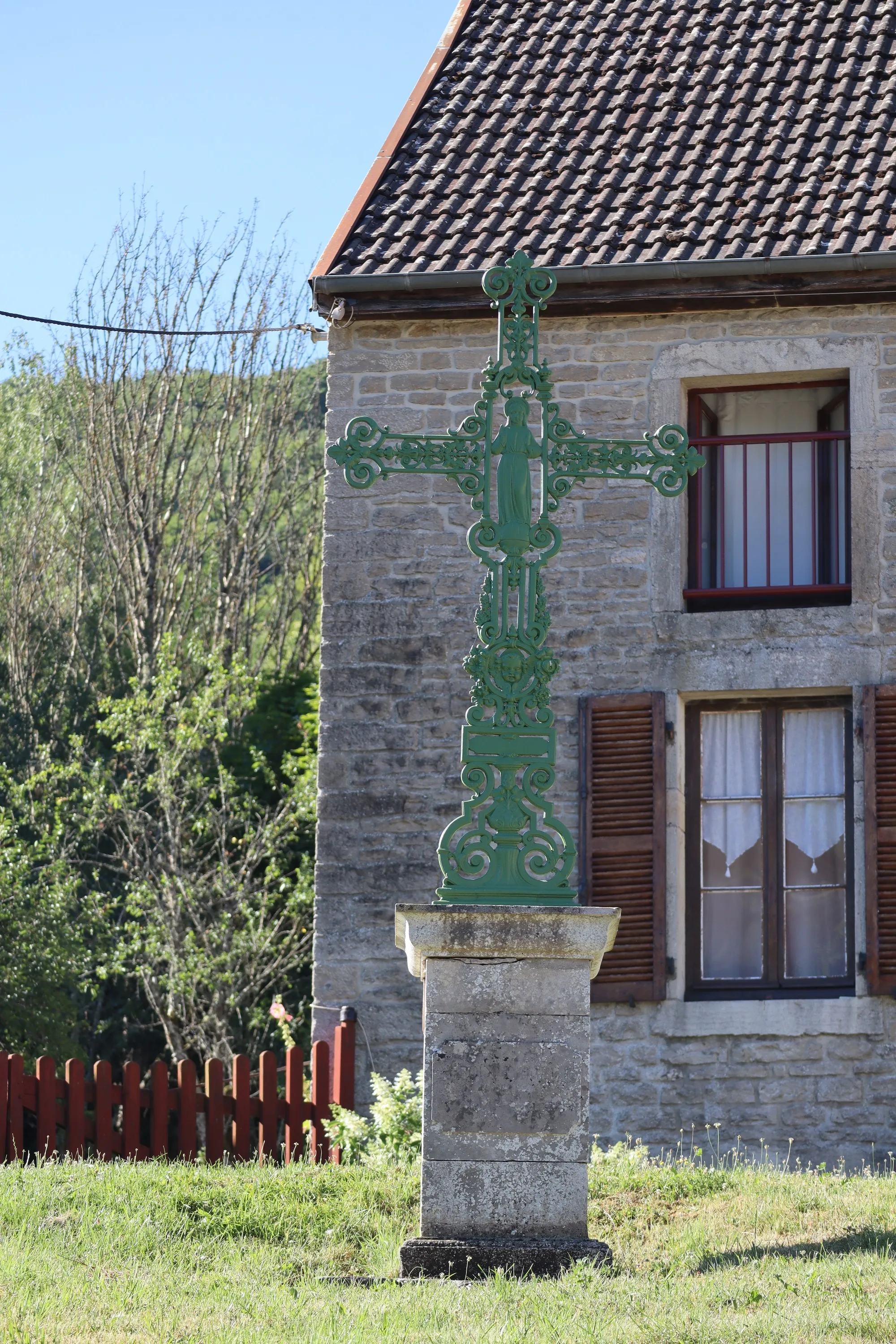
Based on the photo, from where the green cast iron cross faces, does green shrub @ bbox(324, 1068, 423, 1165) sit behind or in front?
behind

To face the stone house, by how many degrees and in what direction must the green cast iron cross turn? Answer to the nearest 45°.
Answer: approximately 180°

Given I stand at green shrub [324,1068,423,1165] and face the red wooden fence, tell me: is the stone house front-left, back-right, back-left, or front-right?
back-right

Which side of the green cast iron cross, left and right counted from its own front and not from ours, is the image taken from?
front

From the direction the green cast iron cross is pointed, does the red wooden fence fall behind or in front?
behind

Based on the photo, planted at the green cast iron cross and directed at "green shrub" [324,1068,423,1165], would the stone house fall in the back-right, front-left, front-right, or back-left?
front-right

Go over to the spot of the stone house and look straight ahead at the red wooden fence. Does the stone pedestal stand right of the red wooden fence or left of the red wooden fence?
left
